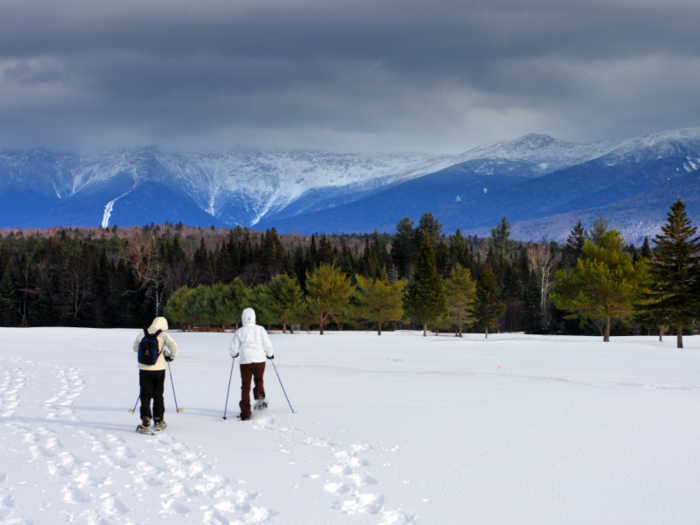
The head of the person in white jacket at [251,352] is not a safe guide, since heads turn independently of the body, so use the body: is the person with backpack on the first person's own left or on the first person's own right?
on the first person's own left

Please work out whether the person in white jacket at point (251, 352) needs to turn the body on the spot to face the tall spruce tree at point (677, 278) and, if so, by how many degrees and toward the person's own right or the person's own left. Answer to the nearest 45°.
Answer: approximately 45° to the person's own right

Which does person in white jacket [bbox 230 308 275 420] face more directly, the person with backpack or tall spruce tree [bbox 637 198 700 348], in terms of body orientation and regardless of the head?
the tall spruce tree

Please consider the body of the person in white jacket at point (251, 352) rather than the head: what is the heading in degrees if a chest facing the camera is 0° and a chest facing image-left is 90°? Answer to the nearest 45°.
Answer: approximately 180°

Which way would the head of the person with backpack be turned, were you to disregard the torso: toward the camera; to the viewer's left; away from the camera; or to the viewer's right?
away from the camera
